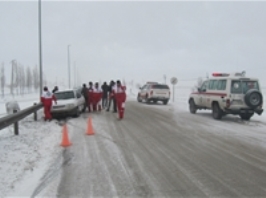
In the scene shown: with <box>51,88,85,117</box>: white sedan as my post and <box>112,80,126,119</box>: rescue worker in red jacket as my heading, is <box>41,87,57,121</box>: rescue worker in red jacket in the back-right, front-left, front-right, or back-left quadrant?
back-right

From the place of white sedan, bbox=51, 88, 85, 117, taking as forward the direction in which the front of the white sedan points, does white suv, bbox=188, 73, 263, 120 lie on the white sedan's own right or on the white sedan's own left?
on the white sedan's own left

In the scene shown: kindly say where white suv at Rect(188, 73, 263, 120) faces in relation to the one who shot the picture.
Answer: facing away from the viewer and to the left of the viewer

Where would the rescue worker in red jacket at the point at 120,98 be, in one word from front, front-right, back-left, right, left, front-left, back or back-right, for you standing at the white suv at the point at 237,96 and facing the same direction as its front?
front-left
